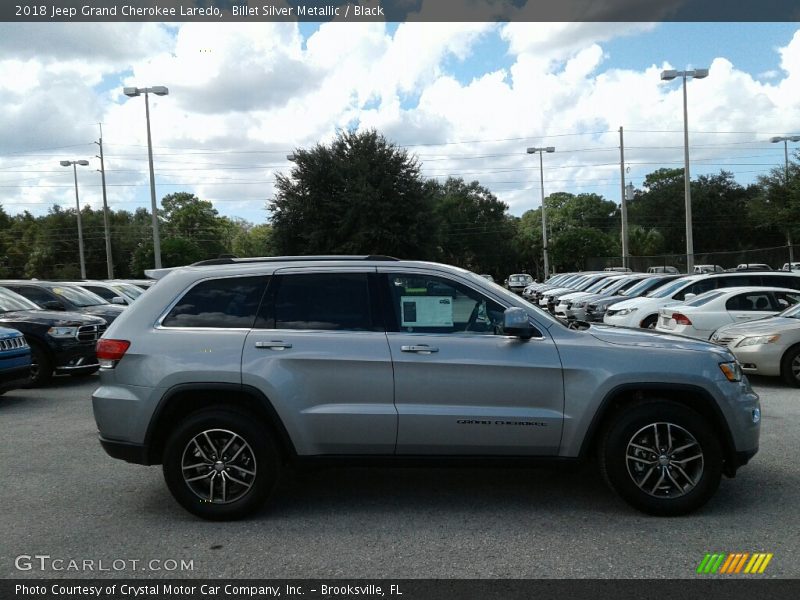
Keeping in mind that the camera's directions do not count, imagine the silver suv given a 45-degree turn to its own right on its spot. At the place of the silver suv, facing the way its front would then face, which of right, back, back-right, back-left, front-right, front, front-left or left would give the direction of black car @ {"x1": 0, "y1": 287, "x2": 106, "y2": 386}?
back

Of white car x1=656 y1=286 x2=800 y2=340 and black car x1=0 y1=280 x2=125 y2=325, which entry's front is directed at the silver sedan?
the black car

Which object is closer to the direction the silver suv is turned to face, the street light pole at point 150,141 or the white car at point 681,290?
the white car

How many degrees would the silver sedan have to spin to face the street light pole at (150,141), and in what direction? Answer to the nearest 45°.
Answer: approximately 90° to its right

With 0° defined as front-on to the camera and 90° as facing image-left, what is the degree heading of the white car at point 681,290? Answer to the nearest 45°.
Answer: approximately 45°

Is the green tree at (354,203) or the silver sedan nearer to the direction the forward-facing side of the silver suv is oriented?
the silver sedan

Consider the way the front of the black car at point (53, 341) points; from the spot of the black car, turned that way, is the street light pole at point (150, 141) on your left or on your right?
on your left

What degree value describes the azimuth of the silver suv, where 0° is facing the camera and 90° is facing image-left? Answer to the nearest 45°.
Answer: approximately 270°

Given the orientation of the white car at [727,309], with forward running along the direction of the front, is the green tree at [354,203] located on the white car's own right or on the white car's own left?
on the white car's own left

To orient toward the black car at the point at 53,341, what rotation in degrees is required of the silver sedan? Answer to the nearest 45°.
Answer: approximately 45° to its right

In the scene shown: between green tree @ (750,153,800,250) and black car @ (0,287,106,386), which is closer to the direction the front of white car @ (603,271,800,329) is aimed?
the black car

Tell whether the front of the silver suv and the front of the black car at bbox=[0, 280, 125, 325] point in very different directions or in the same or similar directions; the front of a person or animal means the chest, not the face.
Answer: same or similar directions

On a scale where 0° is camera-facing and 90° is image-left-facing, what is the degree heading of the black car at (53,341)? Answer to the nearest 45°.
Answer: approximately 315°

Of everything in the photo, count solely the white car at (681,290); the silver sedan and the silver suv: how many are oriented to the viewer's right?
1

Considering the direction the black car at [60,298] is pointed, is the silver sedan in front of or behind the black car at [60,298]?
in front

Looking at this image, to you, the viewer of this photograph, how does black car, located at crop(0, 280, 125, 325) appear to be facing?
facing the viewer and to the right of the viewer

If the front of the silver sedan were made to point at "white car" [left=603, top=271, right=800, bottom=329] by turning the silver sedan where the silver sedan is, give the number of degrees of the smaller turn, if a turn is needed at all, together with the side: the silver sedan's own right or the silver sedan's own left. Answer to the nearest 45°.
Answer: approximately 135° to the silver sedan's own right
